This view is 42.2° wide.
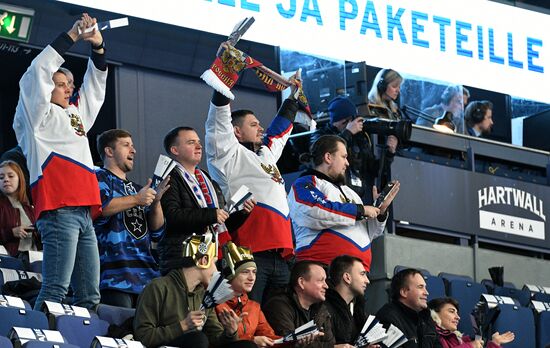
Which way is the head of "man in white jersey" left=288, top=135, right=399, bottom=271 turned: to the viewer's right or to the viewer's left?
to the viewer's right

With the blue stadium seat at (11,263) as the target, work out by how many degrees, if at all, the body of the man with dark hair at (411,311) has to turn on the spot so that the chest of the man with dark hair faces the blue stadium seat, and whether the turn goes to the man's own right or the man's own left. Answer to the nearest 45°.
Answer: approximately 135° to the man's own right

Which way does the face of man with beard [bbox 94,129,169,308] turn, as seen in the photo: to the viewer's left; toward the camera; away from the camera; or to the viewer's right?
to the viewer's right

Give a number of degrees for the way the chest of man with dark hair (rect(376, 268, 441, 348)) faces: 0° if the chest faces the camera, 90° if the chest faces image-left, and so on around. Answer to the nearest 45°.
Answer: approximately 315°

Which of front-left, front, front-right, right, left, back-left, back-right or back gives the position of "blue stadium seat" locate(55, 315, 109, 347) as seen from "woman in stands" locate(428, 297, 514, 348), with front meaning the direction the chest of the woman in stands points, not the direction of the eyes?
right

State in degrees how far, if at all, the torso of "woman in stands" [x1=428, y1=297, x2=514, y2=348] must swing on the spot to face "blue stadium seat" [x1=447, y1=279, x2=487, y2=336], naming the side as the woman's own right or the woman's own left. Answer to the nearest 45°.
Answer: approximately 135° to the woman's own left

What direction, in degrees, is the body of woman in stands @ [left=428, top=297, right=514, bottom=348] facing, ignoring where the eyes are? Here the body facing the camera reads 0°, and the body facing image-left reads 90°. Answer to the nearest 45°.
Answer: approximately 315°

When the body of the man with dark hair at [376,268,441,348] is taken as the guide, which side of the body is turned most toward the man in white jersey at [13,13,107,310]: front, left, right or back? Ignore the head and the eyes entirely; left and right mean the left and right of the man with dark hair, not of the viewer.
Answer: back

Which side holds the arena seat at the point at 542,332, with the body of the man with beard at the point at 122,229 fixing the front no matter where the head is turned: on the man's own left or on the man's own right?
on the man's own left

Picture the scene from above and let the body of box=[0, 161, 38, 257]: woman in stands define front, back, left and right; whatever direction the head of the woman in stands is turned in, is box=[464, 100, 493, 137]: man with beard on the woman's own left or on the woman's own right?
on the woman's own left

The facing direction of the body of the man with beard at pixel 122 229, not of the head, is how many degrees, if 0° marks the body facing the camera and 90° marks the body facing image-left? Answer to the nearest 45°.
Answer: approximately 315°
